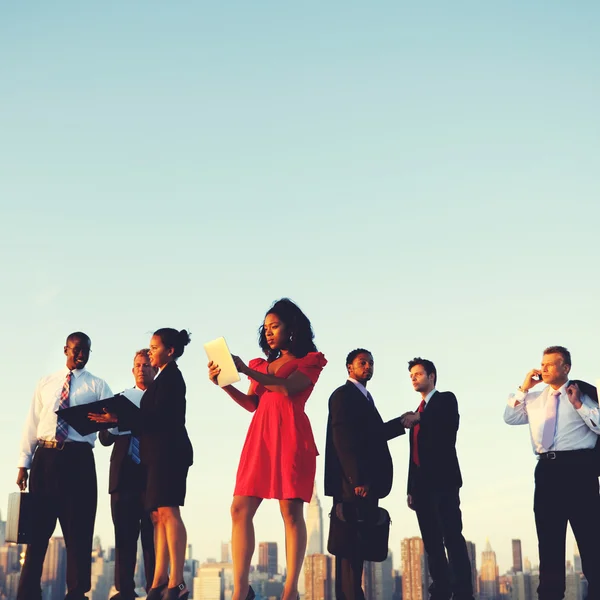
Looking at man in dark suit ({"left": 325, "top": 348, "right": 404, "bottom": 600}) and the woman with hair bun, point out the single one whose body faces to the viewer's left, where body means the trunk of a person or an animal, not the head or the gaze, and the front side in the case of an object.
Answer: the woman with hair bun

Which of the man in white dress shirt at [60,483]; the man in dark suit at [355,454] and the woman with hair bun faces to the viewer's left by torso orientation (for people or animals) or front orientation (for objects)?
the woman with hair bun

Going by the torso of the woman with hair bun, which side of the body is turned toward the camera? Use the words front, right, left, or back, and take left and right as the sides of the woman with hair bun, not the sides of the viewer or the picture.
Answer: left

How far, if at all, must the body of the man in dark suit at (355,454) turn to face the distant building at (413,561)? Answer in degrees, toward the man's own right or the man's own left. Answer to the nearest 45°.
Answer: approximately 135° to the man's own left

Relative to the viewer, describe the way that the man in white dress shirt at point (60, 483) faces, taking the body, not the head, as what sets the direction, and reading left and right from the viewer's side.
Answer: facing the viewer

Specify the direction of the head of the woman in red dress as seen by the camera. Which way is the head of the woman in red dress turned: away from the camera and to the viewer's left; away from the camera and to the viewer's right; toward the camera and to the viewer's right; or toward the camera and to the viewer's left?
toward the camera and to the viewer's left

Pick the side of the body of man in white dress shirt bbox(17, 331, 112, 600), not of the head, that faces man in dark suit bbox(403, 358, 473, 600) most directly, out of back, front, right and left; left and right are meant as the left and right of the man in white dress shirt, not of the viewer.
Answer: left

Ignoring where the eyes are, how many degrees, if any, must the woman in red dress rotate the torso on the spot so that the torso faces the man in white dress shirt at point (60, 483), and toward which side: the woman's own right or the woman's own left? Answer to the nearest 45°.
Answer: approximately 90° to the woman's own right

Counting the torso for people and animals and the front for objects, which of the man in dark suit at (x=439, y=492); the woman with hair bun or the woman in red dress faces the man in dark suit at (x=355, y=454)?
the man in dark suit at (x=439, y=492)

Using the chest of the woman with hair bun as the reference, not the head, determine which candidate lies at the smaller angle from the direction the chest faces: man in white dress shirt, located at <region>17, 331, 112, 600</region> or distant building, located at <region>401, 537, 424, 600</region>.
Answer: the man in white dress shirt

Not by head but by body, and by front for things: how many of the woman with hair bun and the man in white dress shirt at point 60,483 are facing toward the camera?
1

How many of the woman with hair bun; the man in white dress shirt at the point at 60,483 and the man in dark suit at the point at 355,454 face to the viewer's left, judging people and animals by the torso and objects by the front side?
1
